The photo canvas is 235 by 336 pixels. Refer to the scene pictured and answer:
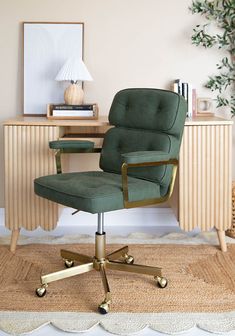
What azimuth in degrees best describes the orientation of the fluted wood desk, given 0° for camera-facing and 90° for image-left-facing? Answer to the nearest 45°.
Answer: approximately 0°

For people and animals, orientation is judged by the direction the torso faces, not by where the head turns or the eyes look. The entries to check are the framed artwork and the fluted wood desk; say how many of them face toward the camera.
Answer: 2

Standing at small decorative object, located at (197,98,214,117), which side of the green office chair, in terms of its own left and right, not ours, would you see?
back

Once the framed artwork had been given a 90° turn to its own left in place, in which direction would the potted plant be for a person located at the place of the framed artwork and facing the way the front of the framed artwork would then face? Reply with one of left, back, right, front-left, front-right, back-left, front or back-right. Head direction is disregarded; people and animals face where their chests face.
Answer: front

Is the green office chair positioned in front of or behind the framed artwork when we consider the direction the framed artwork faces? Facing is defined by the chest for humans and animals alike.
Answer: in front

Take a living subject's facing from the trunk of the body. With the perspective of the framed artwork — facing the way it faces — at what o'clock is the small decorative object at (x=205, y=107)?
The small decorative object is roughly at 9 o'clock from the framed artwork.

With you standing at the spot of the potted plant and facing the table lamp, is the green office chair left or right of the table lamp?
left

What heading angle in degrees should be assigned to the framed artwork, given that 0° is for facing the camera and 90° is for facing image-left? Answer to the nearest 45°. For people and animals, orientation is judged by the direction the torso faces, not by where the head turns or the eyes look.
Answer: approximately 0°
